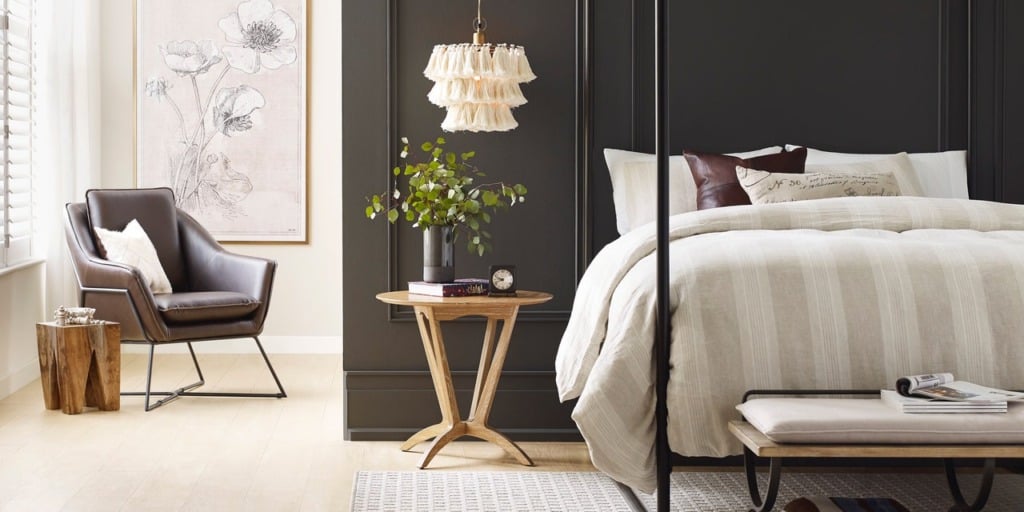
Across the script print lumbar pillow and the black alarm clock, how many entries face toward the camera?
2

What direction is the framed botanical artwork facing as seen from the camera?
toward the camera

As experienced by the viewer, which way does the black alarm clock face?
facing the viewer

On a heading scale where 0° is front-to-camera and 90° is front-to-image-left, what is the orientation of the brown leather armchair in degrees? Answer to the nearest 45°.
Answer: approximately 315°

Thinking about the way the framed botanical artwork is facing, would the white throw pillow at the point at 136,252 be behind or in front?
in front

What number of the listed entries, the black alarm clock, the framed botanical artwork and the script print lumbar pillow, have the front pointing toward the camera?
3

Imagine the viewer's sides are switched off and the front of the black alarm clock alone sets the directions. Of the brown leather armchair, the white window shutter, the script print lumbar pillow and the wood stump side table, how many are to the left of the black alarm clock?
1

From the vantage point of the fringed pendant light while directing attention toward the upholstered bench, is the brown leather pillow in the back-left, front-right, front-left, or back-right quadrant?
front-left

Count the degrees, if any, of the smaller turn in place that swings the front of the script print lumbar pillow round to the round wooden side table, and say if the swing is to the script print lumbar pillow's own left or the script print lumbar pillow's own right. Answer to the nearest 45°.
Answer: approximately 90° to the script print lumbar pillow's own right

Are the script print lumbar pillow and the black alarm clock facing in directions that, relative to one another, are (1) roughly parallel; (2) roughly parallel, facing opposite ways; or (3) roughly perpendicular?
roughly parallel

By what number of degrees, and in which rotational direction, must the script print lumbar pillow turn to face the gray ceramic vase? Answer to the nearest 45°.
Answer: approximately 90° to its right
